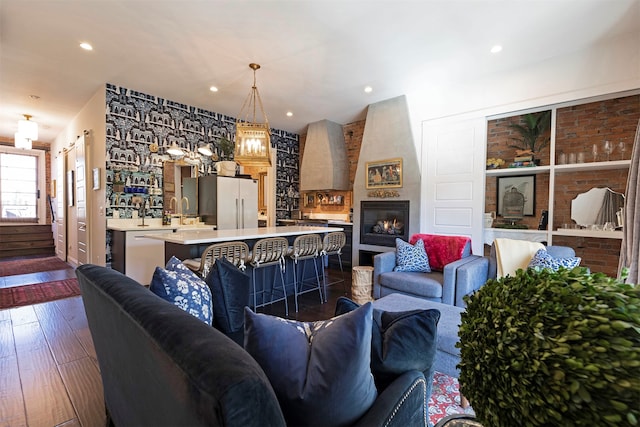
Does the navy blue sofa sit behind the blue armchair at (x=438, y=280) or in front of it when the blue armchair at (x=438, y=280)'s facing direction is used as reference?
in front

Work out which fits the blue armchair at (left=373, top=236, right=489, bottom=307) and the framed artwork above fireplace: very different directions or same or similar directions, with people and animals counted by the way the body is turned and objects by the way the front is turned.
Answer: same or similar directions

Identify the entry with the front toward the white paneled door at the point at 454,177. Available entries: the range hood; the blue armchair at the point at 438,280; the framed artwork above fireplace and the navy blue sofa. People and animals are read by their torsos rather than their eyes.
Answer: the navy blue sofa

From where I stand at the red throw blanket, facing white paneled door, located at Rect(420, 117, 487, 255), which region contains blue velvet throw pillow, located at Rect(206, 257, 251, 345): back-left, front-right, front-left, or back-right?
back-left

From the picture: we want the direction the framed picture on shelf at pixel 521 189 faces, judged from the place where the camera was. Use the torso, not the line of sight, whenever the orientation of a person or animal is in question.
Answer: facing the viewer

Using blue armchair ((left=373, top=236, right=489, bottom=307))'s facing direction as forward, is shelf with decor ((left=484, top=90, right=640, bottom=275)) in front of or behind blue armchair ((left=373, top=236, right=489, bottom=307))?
behind

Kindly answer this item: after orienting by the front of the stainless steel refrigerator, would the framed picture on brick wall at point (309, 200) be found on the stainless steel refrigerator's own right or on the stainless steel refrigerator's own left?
on the stainless steel refrigerator's own left

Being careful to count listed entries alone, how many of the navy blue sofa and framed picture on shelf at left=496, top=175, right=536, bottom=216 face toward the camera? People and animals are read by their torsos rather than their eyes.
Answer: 1

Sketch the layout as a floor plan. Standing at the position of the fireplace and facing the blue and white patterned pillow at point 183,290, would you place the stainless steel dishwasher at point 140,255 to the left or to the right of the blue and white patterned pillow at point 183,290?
right

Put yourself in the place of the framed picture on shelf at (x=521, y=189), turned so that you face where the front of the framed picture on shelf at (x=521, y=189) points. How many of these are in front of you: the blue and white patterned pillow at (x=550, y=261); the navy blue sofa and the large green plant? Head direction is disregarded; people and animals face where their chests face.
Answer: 3

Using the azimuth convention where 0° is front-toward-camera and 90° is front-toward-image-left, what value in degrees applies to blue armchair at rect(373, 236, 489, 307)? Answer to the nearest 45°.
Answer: approximately 45°

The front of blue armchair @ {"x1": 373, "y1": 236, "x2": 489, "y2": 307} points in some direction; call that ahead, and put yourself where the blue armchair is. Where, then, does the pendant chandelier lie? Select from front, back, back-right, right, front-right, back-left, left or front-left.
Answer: front-right

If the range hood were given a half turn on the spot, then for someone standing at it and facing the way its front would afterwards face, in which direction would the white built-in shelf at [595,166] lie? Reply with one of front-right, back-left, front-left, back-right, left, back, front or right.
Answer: right

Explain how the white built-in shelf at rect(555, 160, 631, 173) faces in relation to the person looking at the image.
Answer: facing the viewer and to the left of the viewer

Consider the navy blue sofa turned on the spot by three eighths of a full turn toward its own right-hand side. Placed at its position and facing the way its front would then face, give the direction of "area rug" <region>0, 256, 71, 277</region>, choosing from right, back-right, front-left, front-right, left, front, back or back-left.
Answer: back-right

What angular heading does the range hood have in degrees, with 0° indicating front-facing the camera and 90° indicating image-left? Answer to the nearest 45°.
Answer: approximately 45°

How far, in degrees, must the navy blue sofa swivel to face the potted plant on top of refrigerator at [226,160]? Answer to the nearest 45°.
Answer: approximately 45° to its left

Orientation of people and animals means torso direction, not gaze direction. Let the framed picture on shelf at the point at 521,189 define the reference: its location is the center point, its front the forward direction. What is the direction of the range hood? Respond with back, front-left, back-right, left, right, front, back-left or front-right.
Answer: right

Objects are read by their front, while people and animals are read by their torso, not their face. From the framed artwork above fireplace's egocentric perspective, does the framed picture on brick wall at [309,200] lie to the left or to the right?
on its right

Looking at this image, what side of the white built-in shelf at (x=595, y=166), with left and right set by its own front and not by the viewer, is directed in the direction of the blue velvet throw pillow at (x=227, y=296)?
front

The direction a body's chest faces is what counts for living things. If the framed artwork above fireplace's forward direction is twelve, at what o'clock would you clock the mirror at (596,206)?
The mirror is roughly at 8 o'clock from the framed artwork above fireplace.

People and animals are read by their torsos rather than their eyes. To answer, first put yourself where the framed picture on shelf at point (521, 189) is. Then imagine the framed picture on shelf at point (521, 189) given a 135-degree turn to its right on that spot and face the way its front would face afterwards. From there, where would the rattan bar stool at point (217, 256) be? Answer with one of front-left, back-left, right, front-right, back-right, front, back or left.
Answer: left

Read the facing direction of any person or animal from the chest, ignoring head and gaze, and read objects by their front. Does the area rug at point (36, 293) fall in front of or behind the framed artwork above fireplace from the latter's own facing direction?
in front

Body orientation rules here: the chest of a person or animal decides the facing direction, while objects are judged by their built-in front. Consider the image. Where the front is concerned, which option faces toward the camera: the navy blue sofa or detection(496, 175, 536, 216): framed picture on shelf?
the framed picture on shelf

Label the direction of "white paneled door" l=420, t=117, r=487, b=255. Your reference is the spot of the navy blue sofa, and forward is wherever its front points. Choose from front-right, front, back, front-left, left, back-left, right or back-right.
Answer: front
